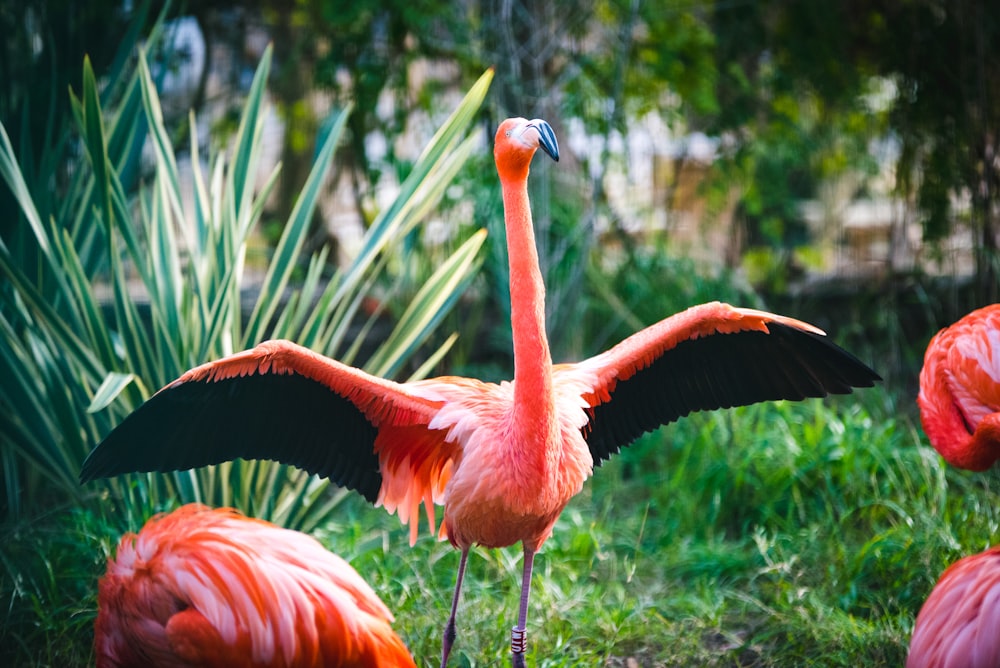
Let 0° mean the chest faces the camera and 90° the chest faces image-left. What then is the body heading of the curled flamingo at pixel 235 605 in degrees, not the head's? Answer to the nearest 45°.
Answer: approximately 90°

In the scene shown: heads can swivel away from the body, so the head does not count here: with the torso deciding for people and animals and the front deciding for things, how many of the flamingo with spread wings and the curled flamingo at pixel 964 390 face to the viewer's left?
1

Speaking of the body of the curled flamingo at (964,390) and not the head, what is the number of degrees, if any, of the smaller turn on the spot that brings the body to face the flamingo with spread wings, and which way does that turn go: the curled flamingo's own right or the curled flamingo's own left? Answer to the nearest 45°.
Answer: approximately 45° to the curled flamingo's own left

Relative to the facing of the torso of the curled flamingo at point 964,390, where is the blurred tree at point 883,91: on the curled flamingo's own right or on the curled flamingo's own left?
on the curled flamingo's own right

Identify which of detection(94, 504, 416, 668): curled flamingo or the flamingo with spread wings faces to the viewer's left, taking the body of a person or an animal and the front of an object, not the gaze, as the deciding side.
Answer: the curled flamingo

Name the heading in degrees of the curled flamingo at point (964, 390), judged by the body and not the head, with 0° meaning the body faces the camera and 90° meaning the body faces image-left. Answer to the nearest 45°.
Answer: approximately 90°

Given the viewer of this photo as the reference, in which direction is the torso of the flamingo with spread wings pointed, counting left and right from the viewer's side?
facing the viewer and to the right of the viewer

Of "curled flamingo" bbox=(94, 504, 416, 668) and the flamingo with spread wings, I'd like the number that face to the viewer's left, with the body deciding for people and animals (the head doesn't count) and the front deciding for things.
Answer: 1

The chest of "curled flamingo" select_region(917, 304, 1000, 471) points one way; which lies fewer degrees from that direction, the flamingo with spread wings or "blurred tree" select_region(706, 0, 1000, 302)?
the flamingo with spread wings

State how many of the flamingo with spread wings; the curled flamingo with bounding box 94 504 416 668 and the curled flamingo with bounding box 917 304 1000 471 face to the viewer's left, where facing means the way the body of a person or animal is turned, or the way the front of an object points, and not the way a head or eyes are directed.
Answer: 2

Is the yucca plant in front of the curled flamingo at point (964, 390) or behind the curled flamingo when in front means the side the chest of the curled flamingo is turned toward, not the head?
in front
